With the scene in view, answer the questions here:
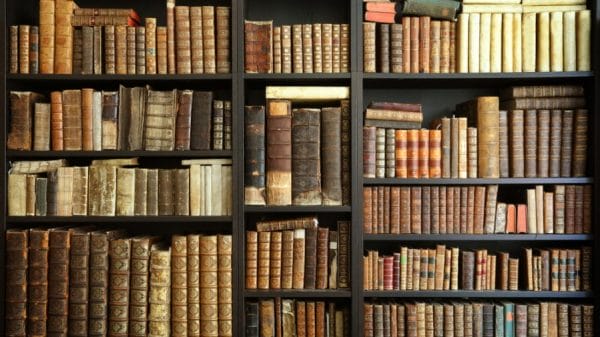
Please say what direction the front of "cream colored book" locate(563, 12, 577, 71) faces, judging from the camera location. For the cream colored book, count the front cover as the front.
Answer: facing to the right of the viewer

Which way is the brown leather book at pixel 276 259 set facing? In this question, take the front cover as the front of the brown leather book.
to the viewer's right
